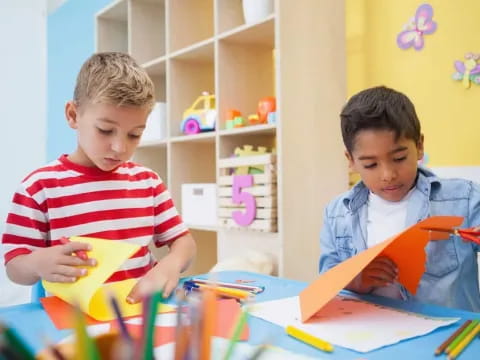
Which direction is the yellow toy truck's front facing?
to the viewer's left

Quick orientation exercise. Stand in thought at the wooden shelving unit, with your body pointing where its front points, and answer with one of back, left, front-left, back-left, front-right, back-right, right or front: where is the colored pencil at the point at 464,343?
front-left

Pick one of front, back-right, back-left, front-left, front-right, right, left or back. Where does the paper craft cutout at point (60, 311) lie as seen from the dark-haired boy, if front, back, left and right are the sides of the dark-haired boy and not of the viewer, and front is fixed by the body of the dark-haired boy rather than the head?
front-right

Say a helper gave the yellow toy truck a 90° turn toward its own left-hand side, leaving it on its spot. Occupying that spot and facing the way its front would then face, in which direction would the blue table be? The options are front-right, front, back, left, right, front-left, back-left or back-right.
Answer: front

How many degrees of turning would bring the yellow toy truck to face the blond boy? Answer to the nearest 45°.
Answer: approximately 90° to its left

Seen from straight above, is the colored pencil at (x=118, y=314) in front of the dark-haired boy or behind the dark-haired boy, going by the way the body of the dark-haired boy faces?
in front

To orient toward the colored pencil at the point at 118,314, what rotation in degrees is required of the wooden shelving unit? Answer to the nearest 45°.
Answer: approximately 45° to its left

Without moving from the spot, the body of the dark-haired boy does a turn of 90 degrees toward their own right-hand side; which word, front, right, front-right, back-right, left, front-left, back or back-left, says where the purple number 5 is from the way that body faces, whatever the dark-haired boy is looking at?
front-right

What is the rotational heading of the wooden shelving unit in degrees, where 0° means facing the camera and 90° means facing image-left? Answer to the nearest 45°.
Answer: approximately 45°

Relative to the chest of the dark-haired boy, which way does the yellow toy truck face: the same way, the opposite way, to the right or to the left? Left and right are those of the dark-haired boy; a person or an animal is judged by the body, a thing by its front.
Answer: to the right
